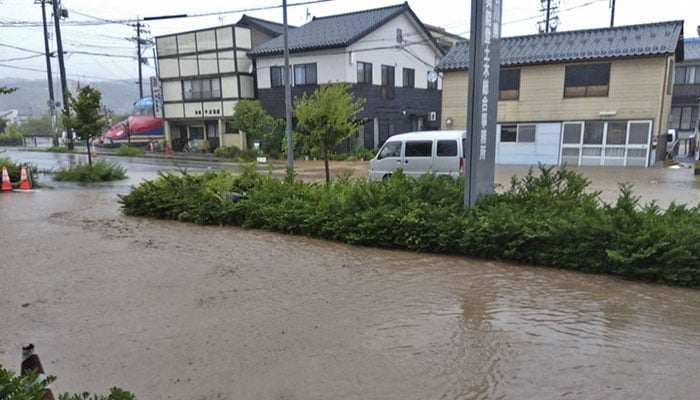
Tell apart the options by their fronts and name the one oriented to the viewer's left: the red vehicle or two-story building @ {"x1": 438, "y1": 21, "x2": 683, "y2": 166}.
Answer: the red vehicle

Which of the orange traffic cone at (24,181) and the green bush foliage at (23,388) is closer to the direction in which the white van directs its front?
the orange traffic cone

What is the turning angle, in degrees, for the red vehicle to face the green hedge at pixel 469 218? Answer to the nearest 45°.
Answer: approximately 90° to its left

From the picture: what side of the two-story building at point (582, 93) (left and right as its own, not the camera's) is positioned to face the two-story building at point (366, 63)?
right

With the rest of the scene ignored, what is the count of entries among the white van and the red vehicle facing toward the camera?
0

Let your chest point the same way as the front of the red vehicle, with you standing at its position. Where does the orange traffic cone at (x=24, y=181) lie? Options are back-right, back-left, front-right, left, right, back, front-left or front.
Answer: left

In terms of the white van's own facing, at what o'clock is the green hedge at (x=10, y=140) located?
The green hedge is roughly at 1 o'clock from the white van.

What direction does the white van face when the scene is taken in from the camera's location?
facing to the left of the viewer

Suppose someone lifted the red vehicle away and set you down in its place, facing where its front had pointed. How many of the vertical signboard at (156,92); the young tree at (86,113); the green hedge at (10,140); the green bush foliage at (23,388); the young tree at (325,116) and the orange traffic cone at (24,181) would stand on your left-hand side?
5

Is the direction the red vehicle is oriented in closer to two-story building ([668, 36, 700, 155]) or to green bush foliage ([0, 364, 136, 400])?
the green bush foliage

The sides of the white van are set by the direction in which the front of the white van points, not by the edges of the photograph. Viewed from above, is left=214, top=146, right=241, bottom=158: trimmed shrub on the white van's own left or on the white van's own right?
on the white van's own right

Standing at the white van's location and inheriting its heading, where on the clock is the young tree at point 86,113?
The young tree is roughly at 12 o'clock from the white van.

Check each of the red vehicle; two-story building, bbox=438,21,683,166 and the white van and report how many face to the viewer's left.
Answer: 2

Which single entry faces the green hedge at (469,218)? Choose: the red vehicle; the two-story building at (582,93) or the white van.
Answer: the two-story building

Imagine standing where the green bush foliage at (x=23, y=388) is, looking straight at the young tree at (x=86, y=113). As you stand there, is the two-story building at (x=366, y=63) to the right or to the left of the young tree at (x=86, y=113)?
right

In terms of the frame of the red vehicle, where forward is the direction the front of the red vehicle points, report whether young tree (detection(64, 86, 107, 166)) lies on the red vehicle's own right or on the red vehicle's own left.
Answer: on the red vehicle's own left

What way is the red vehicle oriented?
to the viewer's left
